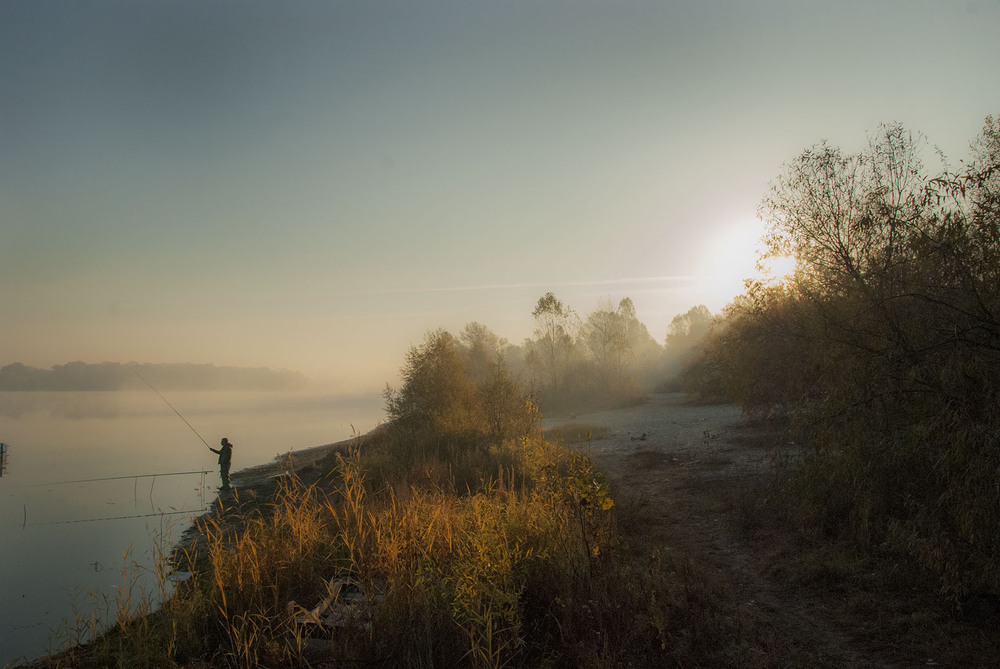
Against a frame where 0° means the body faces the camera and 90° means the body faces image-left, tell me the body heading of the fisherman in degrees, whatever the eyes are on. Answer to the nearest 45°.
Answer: approximately 90°
